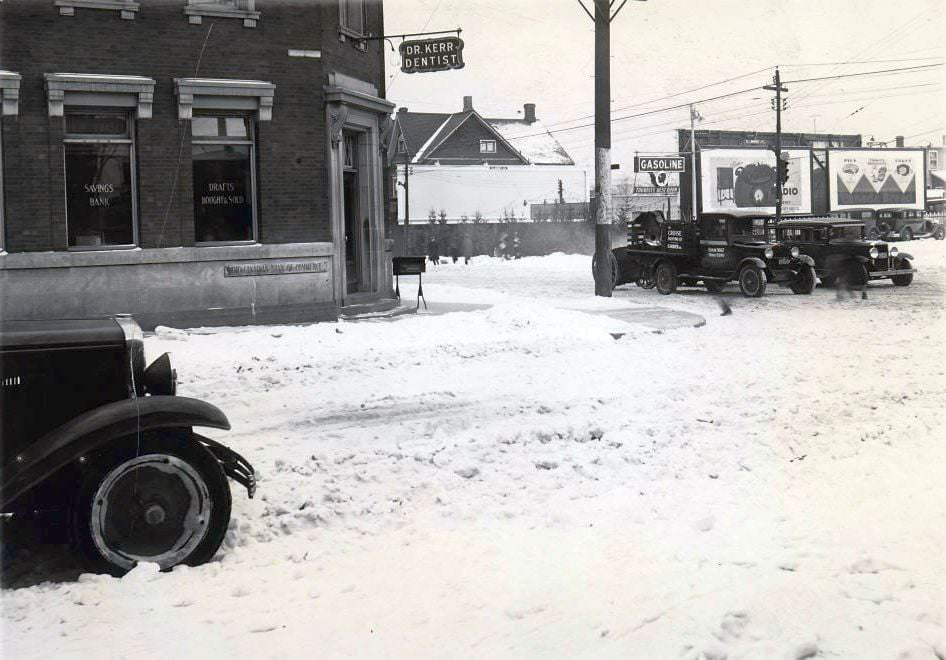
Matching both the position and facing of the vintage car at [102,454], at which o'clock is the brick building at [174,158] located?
The brick building is roughly at 9 o'clock from the vintage car.

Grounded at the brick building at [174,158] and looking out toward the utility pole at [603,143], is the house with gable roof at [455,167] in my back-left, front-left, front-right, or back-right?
front-left

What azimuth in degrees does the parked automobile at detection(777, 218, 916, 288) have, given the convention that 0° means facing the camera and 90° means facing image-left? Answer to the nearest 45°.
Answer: approximately 315°

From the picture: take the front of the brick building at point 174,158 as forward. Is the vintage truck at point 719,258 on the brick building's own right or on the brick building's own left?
on the brick building's own left

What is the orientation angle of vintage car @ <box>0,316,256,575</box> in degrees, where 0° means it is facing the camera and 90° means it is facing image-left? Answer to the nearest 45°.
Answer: approximately 270°

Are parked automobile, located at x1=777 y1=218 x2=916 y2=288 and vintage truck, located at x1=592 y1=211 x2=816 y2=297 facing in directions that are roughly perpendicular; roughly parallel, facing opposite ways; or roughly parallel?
roughly parallel

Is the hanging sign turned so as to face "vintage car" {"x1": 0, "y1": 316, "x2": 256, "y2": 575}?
yes

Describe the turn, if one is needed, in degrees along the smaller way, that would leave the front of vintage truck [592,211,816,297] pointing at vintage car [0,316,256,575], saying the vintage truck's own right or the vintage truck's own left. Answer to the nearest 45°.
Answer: approximately 45° to the vintage truck's own right

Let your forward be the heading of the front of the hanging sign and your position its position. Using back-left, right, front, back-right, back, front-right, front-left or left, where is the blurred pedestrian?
back

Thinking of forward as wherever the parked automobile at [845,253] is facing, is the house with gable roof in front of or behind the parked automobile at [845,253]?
behind

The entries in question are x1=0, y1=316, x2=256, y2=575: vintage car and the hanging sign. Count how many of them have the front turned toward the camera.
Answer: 1

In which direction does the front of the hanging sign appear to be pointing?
toward the camera

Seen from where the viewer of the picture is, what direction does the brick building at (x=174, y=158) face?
facing the viewer and to the right of the viewer

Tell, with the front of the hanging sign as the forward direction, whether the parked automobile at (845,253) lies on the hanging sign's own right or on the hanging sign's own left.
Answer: on the hanging sign's own left

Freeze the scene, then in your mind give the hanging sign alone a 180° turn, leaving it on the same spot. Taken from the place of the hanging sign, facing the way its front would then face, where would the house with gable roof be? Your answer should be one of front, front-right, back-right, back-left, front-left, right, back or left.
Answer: front
